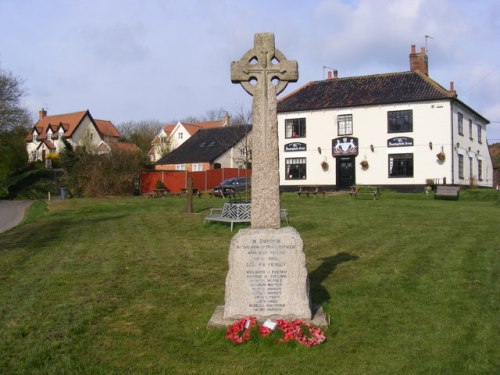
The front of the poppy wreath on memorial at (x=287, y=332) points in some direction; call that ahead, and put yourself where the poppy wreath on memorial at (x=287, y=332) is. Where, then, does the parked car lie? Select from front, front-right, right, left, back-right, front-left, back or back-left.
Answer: back

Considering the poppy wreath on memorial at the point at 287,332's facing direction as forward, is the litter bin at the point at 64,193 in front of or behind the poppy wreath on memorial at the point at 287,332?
behind

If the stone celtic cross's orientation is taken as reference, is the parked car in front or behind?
behind

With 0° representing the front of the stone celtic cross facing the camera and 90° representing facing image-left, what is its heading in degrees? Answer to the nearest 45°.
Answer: approximately 0°

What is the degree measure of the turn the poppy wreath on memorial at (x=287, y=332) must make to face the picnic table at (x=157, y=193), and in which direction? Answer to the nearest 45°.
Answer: approximately 180°

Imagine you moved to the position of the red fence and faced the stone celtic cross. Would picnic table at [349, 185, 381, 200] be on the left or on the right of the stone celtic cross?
left

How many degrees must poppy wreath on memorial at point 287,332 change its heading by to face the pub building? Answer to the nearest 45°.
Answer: approximately 180°

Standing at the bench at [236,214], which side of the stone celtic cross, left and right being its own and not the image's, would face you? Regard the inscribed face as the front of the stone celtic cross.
back

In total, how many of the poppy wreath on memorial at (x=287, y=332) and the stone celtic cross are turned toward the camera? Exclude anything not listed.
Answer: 2

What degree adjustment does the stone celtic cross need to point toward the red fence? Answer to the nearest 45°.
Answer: approximately 180°
